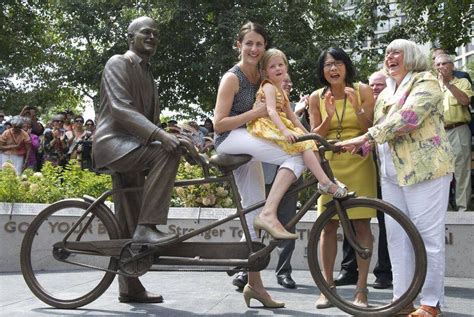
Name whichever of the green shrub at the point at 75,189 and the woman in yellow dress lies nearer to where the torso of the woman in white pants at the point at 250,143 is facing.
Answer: the woman in yellow dress

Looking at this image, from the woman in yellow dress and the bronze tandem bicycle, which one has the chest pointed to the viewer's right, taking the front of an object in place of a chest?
the bronze tandem bicycle

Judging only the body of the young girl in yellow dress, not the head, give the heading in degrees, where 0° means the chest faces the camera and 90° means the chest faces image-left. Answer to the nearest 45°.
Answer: approximately 315°

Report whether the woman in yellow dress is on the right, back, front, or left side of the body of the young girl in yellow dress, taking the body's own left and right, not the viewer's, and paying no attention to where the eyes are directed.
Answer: left

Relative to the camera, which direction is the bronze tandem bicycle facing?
to the viewer's right

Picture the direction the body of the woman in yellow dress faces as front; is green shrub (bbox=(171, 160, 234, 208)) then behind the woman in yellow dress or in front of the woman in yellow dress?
behind
